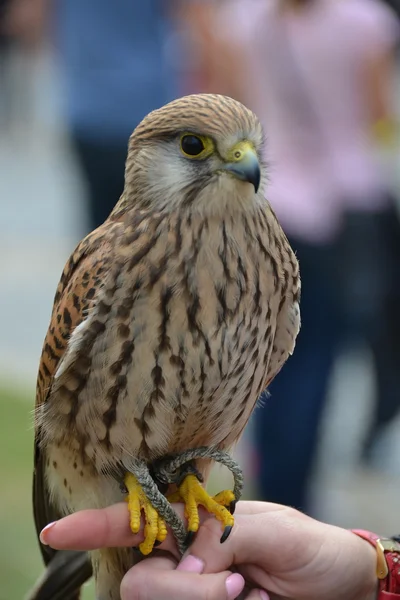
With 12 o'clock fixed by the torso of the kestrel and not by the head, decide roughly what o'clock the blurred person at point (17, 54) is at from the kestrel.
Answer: The blurred person is roughly at 7 o'clock from the kestrel.

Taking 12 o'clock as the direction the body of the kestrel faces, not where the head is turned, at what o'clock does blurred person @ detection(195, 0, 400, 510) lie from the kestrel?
The blurred person is roughly at 8 o'clock from the kestrel.

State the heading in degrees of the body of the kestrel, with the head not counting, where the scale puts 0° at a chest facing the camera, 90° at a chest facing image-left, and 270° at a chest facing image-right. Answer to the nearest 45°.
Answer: approximately 315°

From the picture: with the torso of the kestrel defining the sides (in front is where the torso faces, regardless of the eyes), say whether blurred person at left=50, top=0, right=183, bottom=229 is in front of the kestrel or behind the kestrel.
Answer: behind
